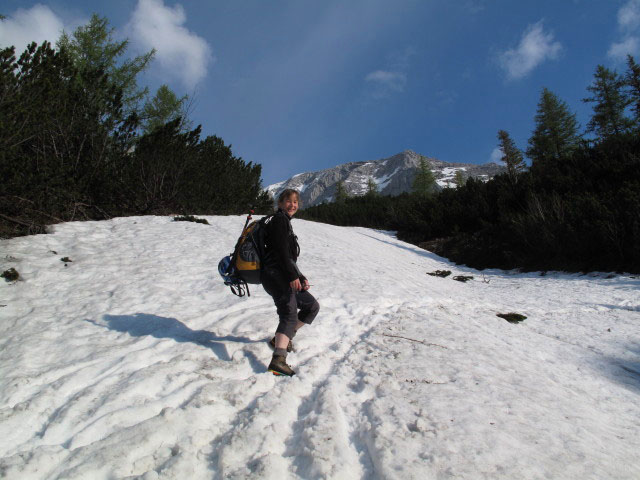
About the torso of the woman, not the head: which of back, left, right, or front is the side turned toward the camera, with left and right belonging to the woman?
right

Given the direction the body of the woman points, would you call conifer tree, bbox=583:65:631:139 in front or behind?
in front

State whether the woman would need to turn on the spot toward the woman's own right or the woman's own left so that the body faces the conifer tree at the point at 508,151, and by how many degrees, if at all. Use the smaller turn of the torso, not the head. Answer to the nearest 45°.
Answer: approximately 45° to the woman's own left

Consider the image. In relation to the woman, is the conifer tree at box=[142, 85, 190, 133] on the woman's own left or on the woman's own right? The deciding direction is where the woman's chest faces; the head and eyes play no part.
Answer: on the woman's own left
